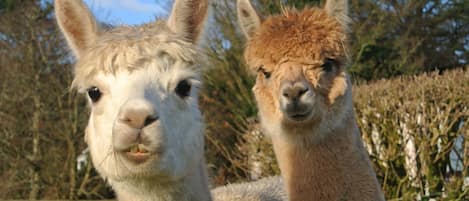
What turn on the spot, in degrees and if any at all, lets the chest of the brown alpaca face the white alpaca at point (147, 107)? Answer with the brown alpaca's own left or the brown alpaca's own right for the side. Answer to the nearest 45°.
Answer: approximately 45° to the brown alpaca's own right

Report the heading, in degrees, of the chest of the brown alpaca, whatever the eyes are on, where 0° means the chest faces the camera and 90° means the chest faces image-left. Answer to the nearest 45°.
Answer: approximately 0°

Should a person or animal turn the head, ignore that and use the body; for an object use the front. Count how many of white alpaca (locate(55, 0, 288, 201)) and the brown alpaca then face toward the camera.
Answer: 2

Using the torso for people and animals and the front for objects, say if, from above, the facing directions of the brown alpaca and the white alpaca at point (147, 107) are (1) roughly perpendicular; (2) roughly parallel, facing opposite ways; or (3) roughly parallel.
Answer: roughly parallel

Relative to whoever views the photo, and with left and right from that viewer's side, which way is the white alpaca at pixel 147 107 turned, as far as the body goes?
facing the viewer

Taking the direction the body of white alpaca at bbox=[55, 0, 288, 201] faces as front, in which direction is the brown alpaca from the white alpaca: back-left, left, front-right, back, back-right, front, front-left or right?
back-left
